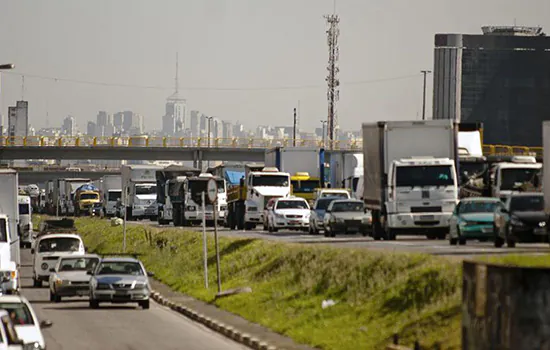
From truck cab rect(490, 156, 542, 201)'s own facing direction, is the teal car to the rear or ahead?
ahead

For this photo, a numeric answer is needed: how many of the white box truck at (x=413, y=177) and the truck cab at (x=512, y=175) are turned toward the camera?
2

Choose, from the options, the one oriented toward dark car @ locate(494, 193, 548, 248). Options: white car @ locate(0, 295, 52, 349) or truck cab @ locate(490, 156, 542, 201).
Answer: the truck cab

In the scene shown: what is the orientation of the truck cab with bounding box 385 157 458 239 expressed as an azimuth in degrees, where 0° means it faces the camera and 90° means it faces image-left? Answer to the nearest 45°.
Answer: approximately 0°
